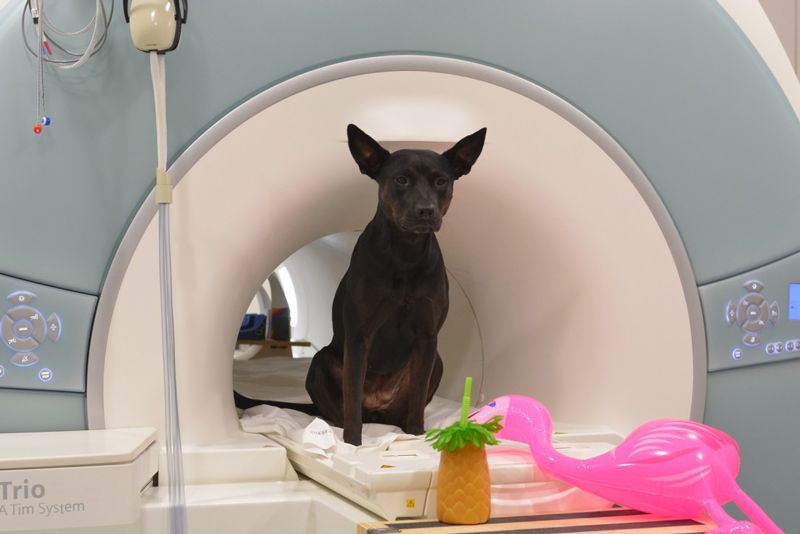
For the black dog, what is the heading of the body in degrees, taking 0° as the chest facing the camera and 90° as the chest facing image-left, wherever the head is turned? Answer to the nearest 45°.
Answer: approximately 315°

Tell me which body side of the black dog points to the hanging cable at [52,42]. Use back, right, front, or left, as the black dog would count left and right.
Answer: right

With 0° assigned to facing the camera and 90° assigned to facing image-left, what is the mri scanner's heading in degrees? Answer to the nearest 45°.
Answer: approximately 0°
